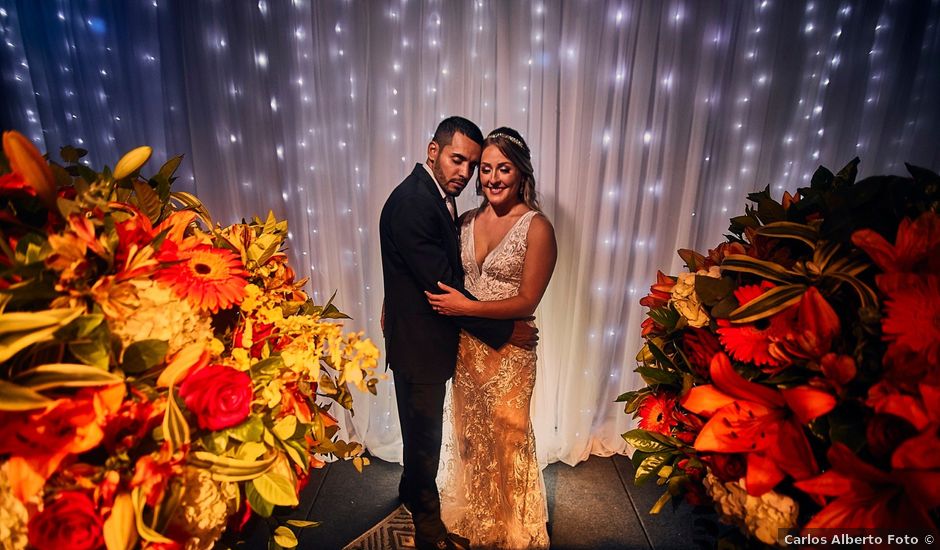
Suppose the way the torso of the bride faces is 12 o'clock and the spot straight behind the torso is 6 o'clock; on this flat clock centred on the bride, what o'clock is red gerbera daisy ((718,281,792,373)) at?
The red gerbera daisy is roughly at 10 o'clock from the bride.

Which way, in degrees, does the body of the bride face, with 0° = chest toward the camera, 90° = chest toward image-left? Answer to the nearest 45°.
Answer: approximately 45°

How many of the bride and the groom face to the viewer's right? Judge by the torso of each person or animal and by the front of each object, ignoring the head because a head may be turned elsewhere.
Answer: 1

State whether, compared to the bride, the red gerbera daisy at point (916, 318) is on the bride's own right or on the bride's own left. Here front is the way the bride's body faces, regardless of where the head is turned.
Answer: on the bride's own left

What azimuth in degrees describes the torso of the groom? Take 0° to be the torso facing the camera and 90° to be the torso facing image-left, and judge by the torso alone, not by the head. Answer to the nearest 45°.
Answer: approximately 270°

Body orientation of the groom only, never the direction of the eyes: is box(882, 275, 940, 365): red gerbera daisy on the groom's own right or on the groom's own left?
on the groom's own right
